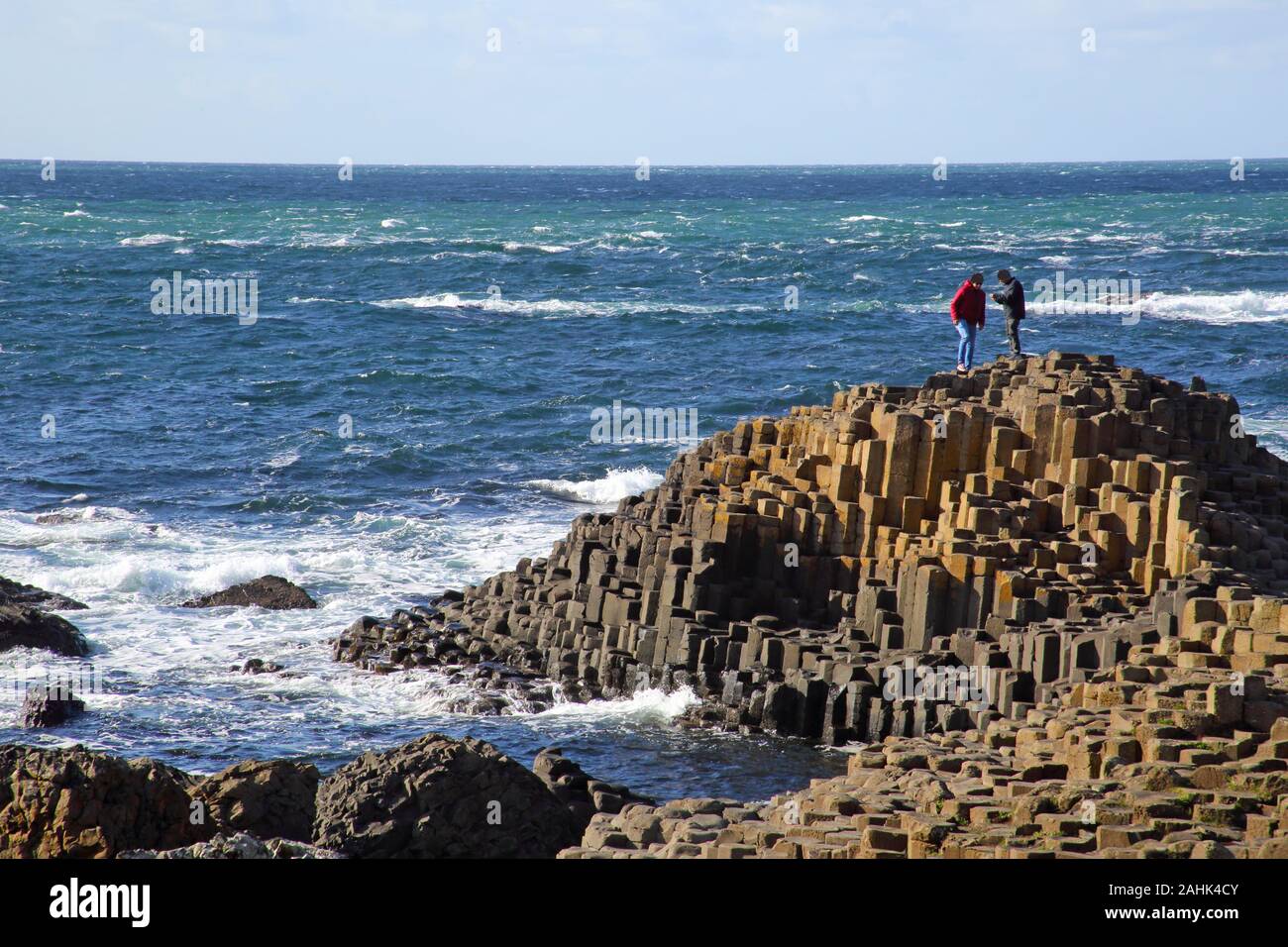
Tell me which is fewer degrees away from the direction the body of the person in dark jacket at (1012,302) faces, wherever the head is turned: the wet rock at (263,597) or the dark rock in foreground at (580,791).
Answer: the wet rock

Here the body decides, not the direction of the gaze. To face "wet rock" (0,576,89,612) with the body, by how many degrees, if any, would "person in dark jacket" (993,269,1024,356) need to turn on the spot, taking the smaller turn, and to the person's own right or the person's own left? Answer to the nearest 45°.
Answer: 0° — they already face it

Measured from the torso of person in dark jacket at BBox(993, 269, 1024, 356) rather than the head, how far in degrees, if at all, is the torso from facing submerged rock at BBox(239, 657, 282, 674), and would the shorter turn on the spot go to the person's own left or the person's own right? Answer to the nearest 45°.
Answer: approximately 45° to the person's own left

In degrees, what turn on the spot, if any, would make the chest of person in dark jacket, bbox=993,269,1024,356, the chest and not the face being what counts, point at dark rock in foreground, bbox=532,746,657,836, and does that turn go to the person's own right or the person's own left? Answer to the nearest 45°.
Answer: approximately 90° to the person's own left

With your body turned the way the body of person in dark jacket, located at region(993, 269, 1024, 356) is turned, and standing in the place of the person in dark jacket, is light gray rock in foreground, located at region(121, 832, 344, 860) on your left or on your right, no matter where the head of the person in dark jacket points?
on your left

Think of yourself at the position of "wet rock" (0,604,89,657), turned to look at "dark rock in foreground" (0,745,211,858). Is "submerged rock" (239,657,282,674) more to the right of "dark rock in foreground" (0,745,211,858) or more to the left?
left

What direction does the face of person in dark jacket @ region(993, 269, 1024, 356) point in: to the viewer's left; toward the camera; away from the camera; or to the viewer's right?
to the viewer's left

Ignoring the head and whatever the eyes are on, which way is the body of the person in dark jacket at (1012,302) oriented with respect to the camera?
to the viewer's left

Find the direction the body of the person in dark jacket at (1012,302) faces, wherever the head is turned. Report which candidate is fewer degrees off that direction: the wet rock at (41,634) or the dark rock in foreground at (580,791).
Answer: the wet rock

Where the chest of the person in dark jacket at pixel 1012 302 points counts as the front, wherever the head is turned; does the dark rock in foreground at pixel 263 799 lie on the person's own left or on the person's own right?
on the person's own left

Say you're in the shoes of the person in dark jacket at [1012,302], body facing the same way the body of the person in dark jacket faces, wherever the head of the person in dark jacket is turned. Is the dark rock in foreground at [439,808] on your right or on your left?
on your left
